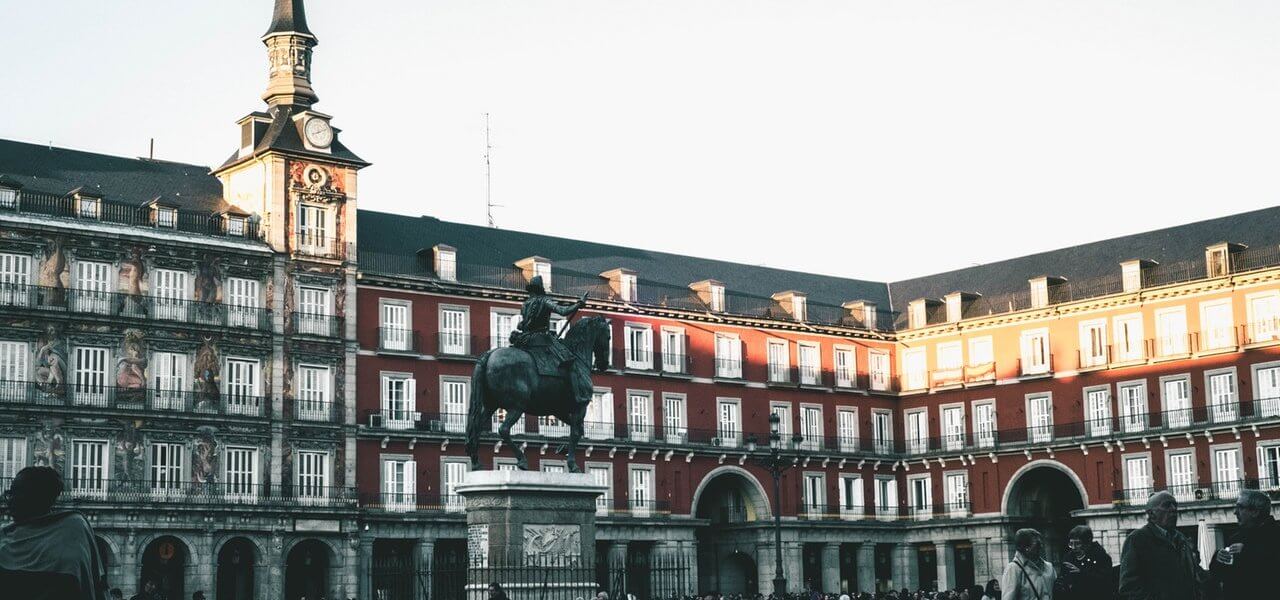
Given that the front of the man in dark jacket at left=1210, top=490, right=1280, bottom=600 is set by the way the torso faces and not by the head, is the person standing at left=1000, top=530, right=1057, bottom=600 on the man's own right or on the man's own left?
on the man's own right

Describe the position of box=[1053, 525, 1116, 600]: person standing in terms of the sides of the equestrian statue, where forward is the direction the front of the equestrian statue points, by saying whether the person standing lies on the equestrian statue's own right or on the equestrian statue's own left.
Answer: on the equestrian statue's own right

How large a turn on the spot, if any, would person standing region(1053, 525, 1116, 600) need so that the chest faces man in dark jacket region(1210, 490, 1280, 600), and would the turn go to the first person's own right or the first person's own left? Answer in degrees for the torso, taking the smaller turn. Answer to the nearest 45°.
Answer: approximately 45° to the first person's own left

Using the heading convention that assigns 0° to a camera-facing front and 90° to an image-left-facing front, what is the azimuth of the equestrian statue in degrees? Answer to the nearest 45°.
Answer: approximately 225°

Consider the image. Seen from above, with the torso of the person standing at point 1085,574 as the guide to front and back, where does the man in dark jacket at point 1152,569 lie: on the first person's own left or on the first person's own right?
on the first person's own left

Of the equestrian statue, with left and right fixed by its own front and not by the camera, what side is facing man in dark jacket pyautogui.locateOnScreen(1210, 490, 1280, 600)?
right
